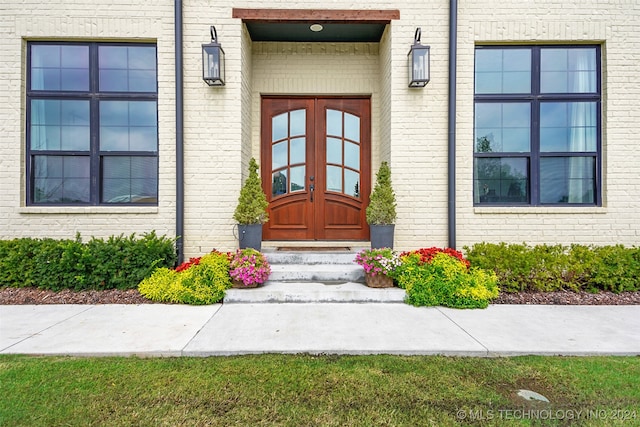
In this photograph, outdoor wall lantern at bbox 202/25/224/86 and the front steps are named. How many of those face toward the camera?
2

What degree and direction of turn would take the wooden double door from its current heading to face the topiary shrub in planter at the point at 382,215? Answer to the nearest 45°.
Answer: approximately 45° to its left

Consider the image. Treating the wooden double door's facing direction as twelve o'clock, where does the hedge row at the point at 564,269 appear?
The hedge row is roughly at 10 o'clock from the wooden double door.

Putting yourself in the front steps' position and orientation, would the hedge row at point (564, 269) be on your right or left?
on your left

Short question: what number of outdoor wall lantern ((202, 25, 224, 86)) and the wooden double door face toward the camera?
2
